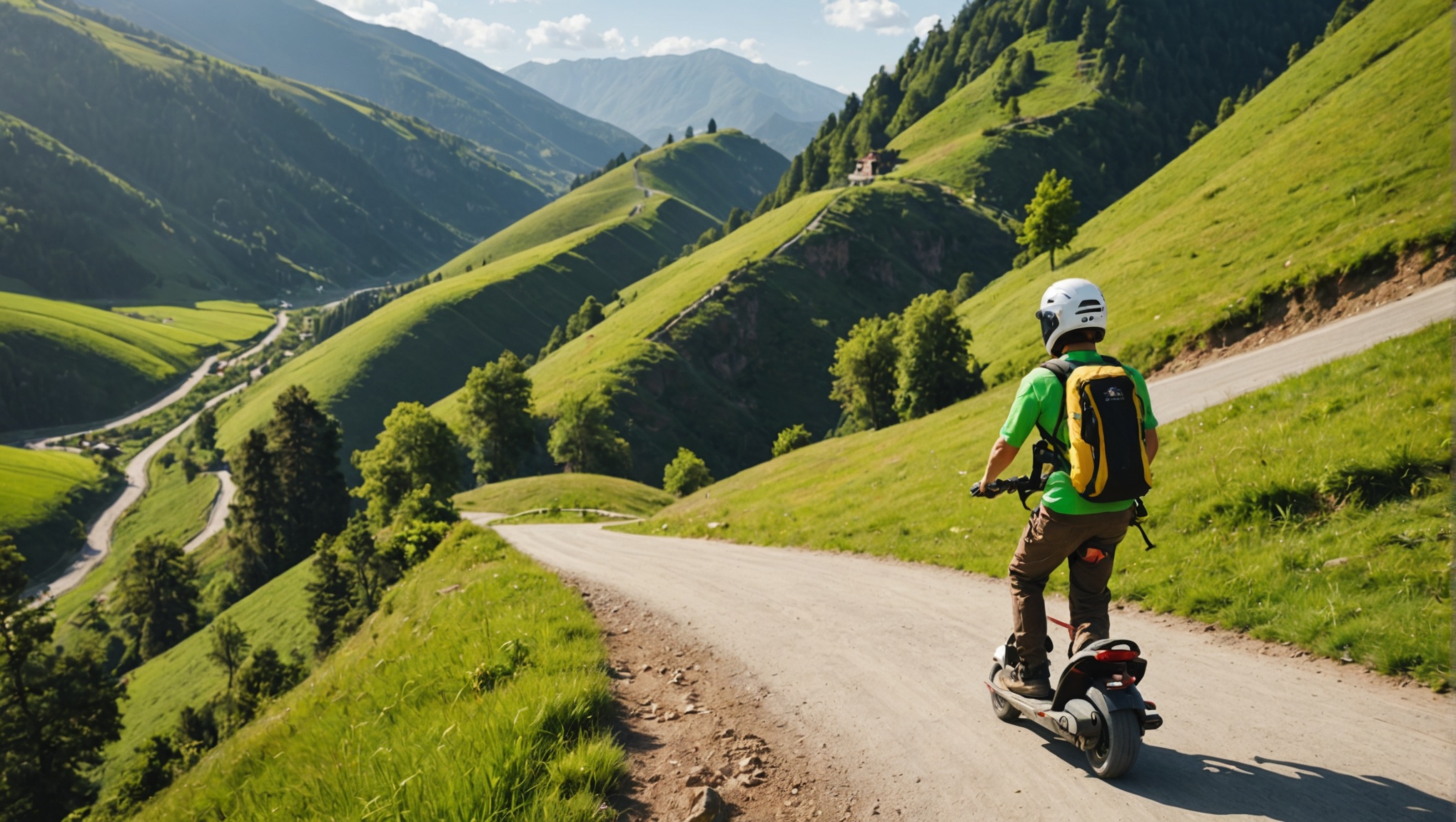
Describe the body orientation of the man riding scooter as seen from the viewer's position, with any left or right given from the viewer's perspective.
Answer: facing away from the viewer and to the left of the viewer

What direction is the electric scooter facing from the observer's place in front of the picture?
facing away from the viewer and to the left of the viewer

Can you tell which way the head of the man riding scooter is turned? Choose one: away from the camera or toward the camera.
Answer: away from the camera

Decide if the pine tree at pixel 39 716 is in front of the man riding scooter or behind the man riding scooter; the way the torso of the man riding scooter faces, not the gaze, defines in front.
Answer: in front
